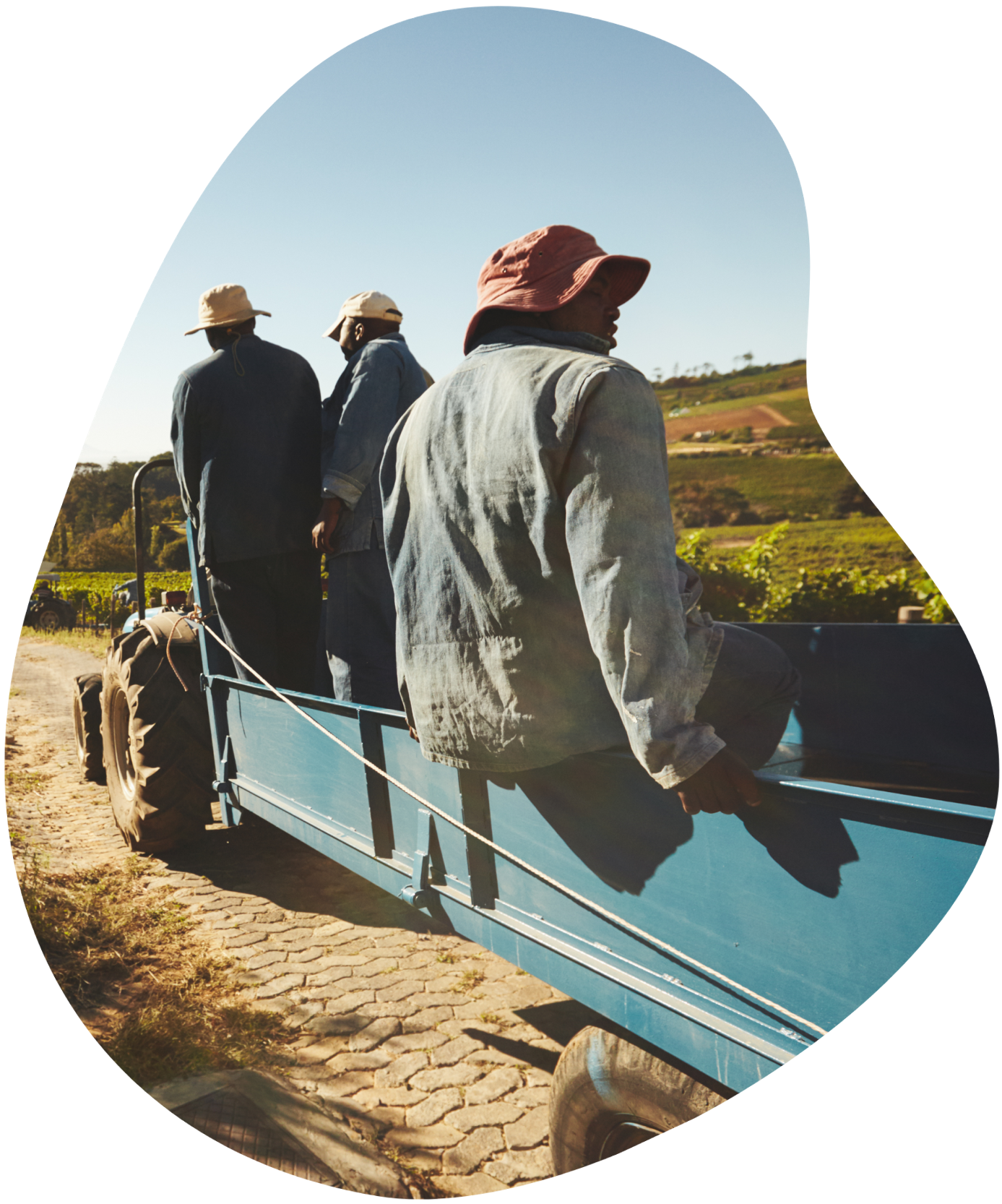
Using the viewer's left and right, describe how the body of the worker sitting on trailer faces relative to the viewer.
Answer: facing away from the viewer and to the right of the viewer

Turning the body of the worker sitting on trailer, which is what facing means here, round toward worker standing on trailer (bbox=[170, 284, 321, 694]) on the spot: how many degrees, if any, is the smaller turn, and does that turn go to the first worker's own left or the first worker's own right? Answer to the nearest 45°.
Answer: approximately 90° to the first worker's own left

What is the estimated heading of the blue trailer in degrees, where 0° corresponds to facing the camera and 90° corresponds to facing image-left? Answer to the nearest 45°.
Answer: approximately 135°

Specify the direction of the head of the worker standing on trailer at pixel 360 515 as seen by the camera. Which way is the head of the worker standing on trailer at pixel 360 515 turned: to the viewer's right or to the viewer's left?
to the viewer's left

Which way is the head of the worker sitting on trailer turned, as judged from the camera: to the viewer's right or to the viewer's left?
to the viewer's right

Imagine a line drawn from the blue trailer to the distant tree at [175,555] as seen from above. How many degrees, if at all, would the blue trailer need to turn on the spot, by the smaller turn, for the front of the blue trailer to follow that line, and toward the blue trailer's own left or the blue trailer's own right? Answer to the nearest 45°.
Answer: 0° — it already faces it

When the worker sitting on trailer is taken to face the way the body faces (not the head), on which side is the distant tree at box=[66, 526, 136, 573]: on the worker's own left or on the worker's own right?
on the worker's own left

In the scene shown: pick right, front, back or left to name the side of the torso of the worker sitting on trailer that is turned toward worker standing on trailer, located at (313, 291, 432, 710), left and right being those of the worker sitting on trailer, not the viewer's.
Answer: left
